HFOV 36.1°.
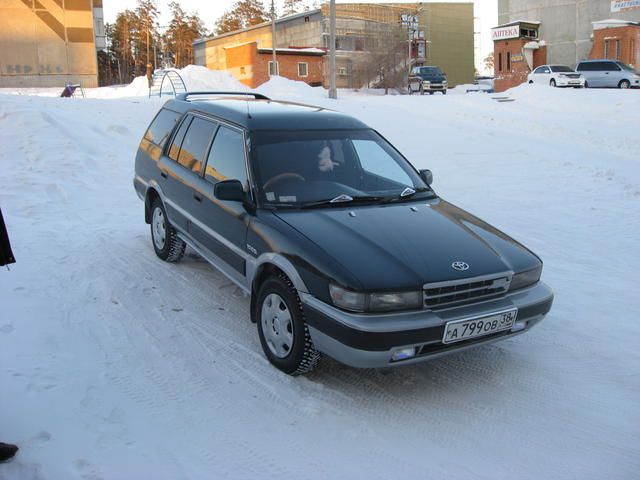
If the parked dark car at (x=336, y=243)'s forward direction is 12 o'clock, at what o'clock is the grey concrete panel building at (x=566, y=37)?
The grey concrete panel building is roughly at 8 o'clock from the parked dark car.

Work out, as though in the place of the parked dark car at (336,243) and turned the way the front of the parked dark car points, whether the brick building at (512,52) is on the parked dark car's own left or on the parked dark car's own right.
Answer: on the parked dark car's own left

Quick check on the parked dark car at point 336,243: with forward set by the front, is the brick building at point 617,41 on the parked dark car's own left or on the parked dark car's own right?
on the parked dark car's own left

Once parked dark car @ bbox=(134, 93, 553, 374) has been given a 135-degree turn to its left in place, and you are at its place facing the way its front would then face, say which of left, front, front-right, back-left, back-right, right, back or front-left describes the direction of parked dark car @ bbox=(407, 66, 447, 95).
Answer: front

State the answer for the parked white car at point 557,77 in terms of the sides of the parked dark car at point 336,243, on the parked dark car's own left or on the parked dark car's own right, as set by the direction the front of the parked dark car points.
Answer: on the parked dark car's own left
